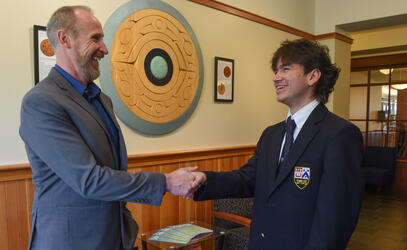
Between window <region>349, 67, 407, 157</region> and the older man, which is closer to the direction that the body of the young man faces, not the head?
the older man

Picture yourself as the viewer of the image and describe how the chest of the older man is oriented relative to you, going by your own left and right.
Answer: facing to the right of the viewer

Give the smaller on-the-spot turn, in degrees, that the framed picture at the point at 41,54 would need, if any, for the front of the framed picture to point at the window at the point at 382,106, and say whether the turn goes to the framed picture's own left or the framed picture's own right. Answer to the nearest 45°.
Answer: approximately 45° to the framed picture's own left

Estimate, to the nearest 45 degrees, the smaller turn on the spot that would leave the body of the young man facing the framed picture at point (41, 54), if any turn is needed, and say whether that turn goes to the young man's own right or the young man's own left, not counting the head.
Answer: approximately 45° to the young man's own right

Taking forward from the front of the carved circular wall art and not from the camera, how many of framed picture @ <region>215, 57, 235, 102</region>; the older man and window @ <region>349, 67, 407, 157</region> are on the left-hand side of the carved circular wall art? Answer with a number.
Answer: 2

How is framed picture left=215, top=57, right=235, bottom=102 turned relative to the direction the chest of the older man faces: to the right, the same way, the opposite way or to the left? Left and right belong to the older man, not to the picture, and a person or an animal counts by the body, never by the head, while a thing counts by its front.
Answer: to the right

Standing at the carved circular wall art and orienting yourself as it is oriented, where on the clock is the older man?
The older man is roughly at 2 o'clock from the carved circular wall art.

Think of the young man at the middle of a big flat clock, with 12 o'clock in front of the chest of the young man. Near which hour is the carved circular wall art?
The carved circular wall art is roughly at 3 o'clock from the young man.

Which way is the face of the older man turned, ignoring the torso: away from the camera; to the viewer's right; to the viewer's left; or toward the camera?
to the viewer's right

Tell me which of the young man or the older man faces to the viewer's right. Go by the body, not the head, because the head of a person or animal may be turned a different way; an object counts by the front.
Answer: the older man

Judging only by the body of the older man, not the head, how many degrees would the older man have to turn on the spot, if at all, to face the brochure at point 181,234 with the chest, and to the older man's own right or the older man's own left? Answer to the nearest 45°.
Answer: approximately 45° to the older man's own left

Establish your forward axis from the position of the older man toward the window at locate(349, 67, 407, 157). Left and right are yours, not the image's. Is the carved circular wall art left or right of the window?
left

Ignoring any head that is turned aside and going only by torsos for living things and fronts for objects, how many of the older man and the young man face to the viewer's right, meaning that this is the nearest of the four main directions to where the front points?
1
